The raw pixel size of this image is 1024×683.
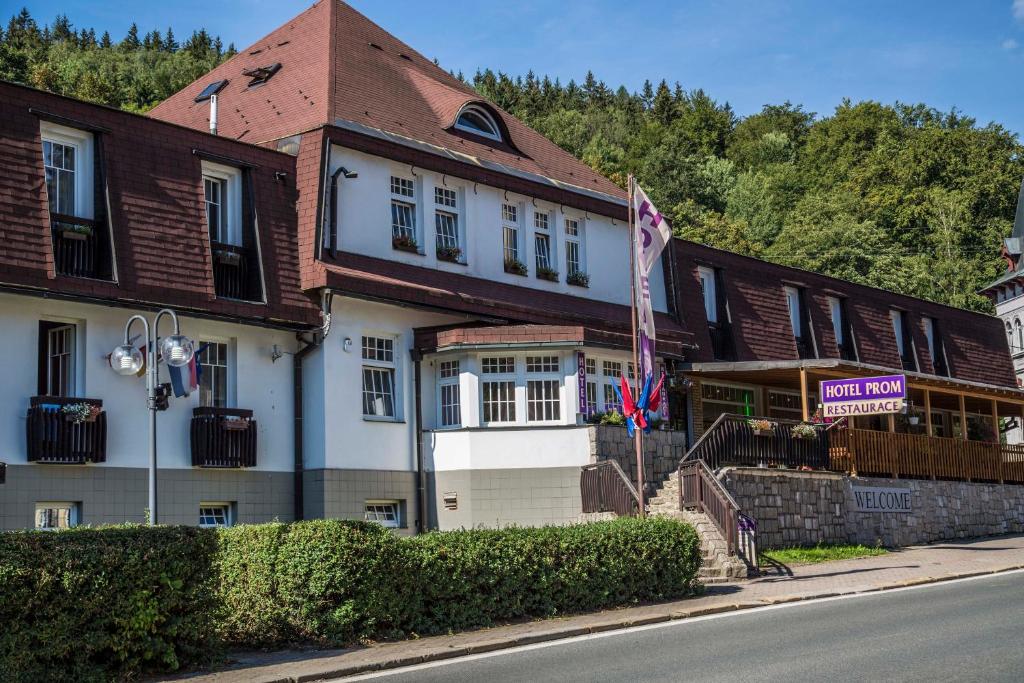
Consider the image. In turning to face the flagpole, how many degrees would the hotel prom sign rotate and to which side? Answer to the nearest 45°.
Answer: approximately 45° to its right

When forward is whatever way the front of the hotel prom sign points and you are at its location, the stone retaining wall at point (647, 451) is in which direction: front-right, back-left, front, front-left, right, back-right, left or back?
front-right

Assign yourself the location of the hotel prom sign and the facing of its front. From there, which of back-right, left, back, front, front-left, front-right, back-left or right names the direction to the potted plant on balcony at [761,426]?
front-right

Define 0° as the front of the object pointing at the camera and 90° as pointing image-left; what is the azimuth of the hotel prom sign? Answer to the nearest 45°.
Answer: approximately 0°

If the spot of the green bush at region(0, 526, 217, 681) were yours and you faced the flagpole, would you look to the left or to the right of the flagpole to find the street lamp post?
left

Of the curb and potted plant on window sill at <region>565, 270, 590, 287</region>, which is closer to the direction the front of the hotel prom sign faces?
the curb

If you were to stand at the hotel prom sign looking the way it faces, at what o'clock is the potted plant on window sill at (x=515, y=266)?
The potted plant on window sill is roughly at 2 o'clock from the hotel prom sign.

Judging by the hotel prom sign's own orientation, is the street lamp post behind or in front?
in front

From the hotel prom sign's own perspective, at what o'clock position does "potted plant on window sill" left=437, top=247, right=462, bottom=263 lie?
The potted plant on window sill is roughly at 2 o'clock from the hotel prom sign.
